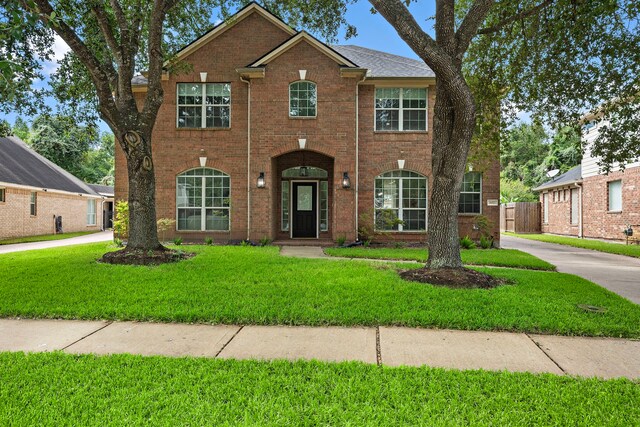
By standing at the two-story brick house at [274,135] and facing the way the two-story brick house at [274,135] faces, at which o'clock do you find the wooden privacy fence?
The wooden privacy fence is roughly at 8 o'clock from the two-story brick house.

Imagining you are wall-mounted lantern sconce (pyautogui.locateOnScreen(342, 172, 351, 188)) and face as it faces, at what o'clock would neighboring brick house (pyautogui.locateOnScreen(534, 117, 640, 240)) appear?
The neighboring brick house is roughly at 8 o'clock from the wall-mounted lantern sconce.

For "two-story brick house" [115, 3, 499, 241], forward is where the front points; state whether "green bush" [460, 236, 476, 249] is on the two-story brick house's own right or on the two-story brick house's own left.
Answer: on the two-story brick house's own left

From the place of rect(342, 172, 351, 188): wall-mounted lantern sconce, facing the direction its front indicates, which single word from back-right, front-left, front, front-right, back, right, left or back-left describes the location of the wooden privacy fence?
back-left

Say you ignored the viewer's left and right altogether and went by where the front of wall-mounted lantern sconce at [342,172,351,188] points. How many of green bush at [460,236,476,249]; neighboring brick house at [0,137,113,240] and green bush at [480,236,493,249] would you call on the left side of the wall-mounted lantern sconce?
2

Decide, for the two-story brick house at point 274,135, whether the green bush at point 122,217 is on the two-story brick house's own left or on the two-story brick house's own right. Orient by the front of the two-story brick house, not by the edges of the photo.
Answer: on the two-story brick house's own right

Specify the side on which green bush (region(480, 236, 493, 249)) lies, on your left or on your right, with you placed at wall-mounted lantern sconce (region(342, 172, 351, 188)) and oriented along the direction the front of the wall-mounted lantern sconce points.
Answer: on your left

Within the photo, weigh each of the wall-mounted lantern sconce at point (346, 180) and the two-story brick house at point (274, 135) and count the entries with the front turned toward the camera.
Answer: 2

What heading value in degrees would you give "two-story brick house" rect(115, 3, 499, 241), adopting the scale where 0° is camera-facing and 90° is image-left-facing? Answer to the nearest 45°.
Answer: approximately 0°

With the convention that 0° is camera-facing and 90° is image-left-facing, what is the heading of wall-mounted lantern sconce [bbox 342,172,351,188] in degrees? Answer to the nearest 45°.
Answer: approximately 0°

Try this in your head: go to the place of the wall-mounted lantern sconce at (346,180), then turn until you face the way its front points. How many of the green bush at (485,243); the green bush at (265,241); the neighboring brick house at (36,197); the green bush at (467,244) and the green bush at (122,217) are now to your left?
2
